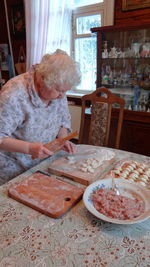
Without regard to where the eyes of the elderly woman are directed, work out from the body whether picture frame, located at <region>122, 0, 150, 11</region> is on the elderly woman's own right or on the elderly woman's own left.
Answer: on the elderly woman's own left

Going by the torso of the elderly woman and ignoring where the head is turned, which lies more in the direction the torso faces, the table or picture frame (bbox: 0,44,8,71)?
the table

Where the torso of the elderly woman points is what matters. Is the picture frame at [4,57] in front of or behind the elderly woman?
behind

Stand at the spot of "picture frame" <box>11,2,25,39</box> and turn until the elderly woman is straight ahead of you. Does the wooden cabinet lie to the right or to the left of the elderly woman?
left

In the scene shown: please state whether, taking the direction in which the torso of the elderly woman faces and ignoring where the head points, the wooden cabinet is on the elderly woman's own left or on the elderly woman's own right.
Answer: on the elderly woman's own left

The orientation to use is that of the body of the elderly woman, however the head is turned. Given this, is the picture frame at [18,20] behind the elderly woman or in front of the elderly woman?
behind

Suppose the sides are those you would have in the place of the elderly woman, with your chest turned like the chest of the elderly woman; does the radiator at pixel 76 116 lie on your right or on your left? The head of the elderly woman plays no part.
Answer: on your left

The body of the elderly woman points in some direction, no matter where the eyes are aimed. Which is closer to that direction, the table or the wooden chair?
the table

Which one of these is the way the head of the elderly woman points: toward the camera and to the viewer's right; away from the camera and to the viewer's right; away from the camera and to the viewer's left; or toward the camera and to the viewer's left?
toward the camera and to the viewer's right

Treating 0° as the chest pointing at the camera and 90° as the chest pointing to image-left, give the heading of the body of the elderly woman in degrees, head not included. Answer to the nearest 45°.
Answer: approximately 315°
